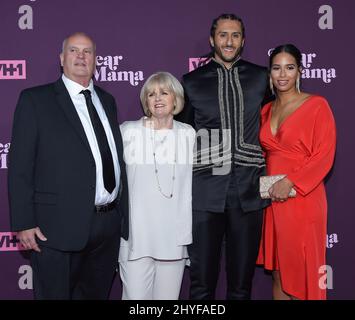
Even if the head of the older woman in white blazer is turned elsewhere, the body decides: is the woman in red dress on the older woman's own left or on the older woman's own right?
on the older woman's own left

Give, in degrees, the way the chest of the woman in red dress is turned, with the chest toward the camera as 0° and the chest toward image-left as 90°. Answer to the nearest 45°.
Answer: approximately 45°

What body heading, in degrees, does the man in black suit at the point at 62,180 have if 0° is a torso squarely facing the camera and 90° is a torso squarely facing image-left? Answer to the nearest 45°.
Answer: approximately 315°

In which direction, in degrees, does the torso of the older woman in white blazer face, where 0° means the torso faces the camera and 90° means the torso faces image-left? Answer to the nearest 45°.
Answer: approximately 0°

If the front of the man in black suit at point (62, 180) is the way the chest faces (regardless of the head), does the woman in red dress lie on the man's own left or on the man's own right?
on the man's own left

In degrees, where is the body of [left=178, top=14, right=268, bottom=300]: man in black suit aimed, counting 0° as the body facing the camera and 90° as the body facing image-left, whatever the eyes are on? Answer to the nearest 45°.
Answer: approximately 0°

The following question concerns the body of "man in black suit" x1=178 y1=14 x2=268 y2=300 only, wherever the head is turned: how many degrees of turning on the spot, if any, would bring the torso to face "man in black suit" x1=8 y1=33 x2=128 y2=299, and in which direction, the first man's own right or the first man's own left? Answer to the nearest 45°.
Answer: approximately 45° to the first man's own right

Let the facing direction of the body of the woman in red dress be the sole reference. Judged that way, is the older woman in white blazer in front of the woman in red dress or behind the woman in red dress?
in front
